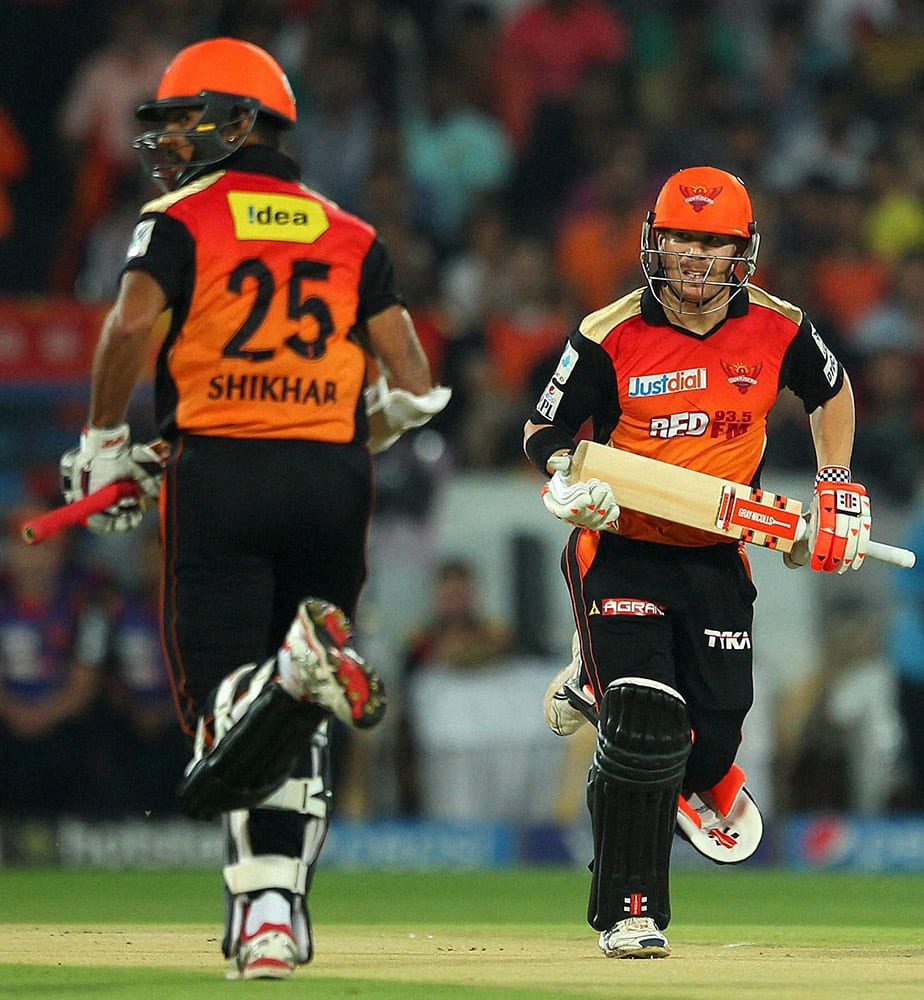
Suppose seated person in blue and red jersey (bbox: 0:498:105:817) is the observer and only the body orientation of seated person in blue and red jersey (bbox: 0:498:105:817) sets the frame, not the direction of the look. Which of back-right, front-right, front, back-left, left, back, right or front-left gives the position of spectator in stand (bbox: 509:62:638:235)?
back-left

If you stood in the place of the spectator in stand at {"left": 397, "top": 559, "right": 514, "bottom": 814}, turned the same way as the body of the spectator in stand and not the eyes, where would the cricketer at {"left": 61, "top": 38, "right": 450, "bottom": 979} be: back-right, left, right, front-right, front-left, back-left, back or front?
front

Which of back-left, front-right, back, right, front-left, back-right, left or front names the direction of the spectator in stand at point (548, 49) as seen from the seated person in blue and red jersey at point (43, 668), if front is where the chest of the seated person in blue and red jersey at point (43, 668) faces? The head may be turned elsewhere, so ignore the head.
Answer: back-left

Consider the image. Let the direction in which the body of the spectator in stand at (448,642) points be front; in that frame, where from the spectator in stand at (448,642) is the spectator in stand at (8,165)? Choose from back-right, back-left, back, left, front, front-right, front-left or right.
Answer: back-right

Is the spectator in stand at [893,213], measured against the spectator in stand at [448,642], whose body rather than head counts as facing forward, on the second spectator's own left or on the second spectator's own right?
on the second spectator's own left

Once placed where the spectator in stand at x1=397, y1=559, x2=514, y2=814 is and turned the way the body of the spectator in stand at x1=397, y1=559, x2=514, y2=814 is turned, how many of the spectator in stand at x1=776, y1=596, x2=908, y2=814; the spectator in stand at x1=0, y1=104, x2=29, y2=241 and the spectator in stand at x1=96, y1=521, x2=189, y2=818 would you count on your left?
1

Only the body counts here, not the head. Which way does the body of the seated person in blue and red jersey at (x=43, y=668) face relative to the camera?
toward the camera

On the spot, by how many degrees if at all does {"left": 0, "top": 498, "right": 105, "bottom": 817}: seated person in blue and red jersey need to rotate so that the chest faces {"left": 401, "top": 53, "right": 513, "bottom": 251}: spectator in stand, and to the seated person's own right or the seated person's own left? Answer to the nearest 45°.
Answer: approximately 135° to the seated person's own left

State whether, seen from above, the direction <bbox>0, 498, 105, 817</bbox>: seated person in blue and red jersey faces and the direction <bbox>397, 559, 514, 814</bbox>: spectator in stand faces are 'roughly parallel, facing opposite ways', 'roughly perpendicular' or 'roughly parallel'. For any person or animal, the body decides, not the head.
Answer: roughly parallel

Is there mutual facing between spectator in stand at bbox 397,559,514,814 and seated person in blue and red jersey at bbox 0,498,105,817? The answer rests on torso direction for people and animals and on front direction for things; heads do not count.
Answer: no

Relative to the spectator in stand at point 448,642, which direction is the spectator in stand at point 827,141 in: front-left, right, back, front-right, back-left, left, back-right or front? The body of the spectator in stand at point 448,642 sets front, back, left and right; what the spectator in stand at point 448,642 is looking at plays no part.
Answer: back-left

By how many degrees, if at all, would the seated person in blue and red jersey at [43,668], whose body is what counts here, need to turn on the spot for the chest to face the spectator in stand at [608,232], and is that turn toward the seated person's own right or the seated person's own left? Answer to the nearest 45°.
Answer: approximately 135° to the seated person's own left

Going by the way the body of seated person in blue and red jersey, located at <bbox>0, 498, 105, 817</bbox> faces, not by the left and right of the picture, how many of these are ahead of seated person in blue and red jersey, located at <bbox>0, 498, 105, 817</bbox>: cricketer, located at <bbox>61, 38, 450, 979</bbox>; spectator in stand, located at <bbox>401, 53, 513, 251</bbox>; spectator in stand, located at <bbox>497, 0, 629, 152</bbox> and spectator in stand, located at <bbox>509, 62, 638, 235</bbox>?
1

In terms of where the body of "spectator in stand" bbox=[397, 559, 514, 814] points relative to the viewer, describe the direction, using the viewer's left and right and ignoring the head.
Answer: facing the viewer

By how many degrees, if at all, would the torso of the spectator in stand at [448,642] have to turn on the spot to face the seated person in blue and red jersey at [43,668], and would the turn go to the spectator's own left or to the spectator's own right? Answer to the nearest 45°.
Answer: approximately 90° to the spectator's own right

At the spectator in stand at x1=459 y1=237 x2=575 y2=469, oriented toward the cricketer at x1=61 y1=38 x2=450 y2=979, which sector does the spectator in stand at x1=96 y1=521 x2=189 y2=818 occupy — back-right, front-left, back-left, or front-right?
front-right

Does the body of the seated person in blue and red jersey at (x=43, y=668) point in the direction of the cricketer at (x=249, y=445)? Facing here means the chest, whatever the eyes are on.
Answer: yes

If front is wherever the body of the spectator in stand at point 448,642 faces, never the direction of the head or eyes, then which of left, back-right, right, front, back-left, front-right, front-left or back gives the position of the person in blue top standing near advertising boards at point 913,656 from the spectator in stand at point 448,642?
left
